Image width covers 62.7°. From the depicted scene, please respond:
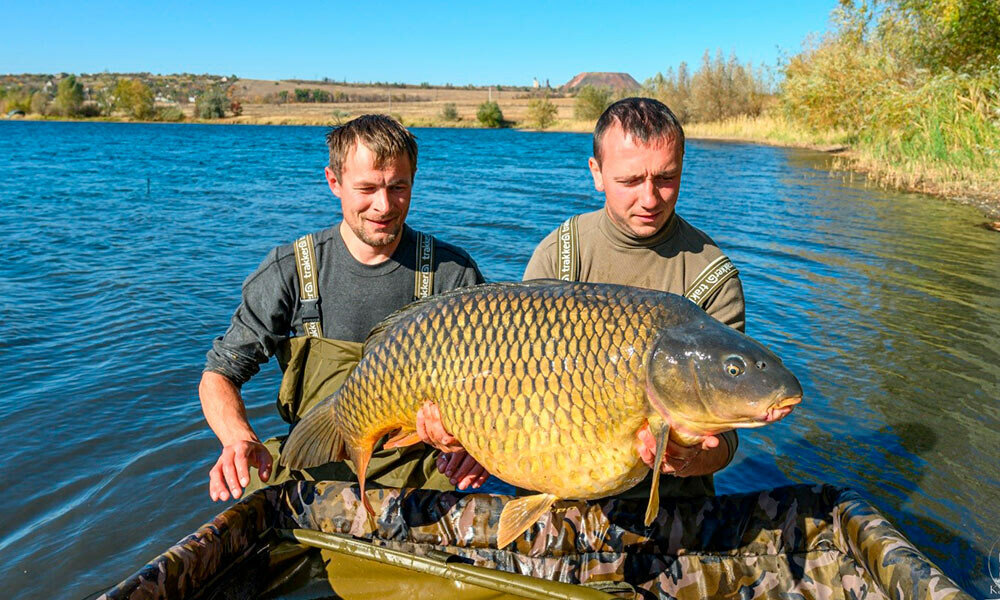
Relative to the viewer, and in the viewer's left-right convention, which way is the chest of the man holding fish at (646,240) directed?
facing the viewer

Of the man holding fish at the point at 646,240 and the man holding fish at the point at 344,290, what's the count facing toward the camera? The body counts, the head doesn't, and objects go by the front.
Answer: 2

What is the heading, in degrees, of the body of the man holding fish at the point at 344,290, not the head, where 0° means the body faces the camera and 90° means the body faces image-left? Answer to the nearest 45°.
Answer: approximately 0°

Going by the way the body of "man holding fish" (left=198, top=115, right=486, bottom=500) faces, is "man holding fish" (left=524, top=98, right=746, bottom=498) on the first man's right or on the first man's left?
on the first man's left

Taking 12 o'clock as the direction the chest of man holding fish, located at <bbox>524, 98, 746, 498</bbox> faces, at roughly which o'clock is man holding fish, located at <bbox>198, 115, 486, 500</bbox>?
man holding fish, located at <bbox>198, 115, 486, 500</bbox> is roughly at 3 o'clock from man holding fish, located at <bbox>524, 98, 746, 498</bbox>.
